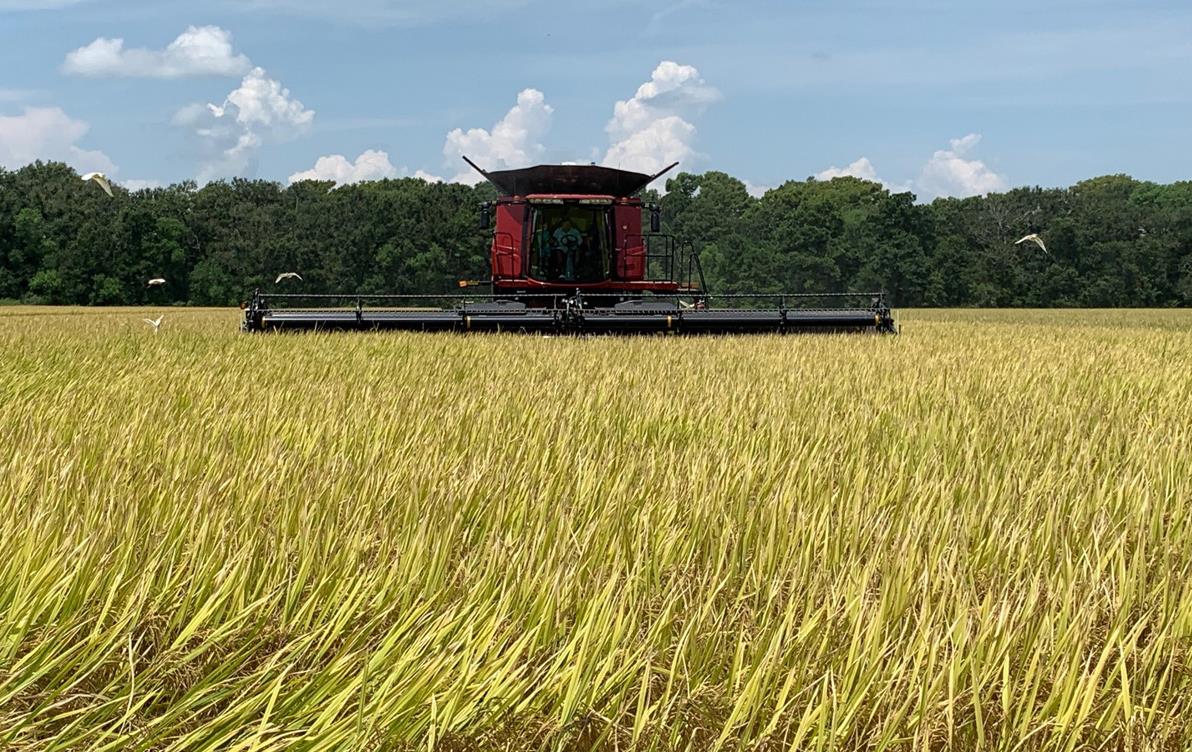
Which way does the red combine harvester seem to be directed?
toward the camera
